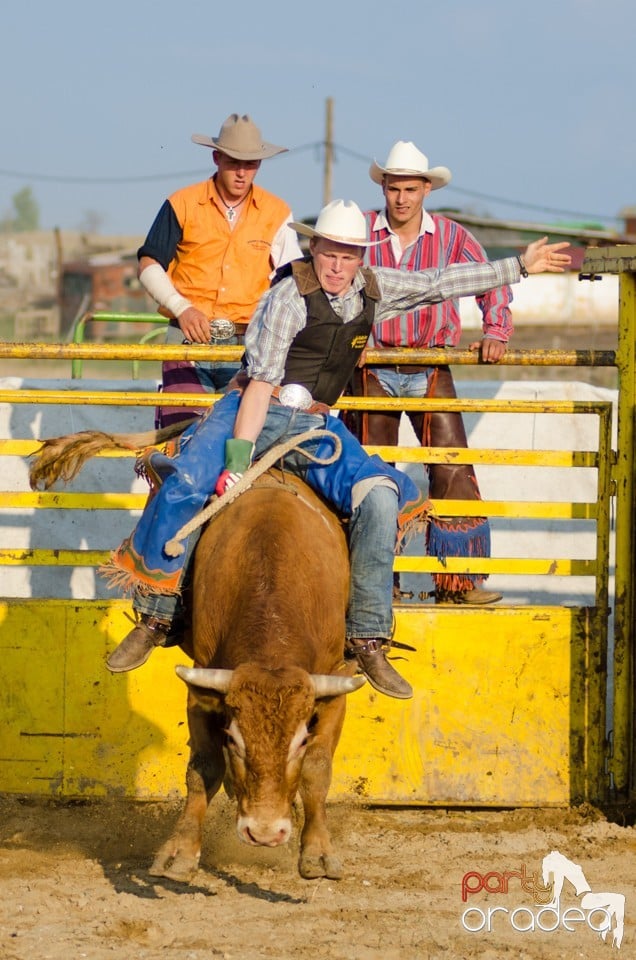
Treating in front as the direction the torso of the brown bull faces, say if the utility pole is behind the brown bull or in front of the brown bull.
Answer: behind

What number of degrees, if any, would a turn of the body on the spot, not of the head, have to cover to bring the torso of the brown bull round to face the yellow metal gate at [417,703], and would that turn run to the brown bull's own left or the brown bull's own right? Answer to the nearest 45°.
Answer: approximately 135° to the brown bull's own left

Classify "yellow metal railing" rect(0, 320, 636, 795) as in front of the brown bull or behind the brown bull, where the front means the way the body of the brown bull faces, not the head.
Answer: behind

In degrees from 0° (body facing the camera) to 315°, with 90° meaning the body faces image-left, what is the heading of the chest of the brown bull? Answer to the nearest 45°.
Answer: approximately 0°
